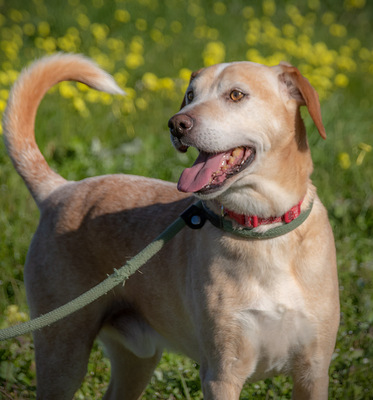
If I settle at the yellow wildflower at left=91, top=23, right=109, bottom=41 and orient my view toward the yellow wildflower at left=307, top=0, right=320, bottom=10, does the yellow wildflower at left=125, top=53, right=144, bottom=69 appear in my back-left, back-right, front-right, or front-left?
back-right

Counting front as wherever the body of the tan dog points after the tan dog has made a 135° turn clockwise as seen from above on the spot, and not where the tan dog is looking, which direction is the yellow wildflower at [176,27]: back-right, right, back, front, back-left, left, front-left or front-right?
right

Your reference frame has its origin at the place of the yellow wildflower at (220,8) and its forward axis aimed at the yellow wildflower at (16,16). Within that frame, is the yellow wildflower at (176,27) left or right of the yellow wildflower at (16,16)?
left

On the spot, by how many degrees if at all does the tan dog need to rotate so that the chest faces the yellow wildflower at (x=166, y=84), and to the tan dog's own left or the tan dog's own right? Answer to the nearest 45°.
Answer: approximately 135° to the tan dog's own left

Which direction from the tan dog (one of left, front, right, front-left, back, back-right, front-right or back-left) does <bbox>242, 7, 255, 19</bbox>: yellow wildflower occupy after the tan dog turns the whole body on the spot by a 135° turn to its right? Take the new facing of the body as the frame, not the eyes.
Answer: right

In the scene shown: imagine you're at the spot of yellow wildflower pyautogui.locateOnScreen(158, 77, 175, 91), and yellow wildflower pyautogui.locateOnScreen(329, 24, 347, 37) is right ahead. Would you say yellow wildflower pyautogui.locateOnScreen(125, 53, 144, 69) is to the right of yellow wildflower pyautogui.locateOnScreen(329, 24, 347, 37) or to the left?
left

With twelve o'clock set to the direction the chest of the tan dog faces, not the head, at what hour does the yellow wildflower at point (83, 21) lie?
The yellow wildflower is roughly at 7 o'clock from the tan dog.

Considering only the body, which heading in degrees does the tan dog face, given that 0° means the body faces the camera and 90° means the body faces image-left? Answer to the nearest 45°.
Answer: approximately 315°

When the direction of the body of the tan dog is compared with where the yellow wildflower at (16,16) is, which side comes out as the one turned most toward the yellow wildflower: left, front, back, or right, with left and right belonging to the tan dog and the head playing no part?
back

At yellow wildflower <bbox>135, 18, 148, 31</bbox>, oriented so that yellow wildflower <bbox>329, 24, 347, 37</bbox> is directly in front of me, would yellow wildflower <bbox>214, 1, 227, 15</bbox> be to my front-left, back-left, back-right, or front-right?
front-left

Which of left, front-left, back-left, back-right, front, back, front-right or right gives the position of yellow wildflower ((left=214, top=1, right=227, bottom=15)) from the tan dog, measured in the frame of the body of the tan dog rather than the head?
back-left

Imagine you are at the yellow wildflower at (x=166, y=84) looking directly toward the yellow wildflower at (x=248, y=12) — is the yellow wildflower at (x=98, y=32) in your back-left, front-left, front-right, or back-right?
front-left

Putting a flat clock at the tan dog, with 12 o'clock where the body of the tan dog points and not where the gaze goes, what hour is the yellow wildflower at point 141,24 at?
The yellow wildflower is roughly at 7 o'clock from the tan dog.

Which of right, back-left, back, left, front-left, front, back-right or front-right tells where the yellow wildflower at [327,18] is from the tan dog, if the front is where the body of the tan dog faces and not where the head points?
back-left

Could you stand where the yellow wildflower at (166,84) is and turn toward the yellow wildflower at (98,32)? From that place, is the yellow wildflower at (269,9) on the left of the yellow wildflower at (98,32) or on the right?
right

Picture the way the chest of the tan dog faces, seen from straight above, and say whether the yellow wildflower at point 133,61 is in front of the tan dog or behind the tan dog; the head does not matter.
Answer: behind
